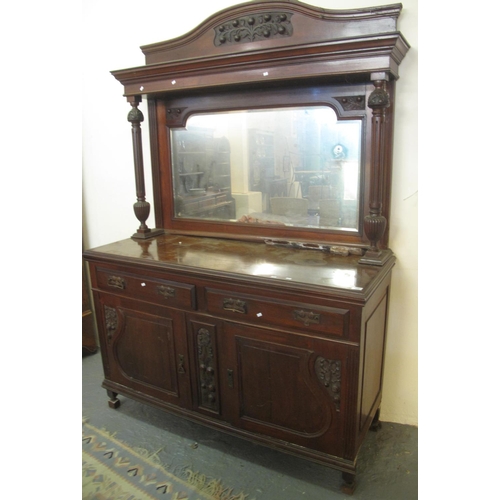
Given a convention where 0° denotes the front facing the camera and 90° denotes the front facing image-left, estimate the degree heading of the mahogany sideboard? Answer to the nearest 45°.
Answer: approximately 45°
